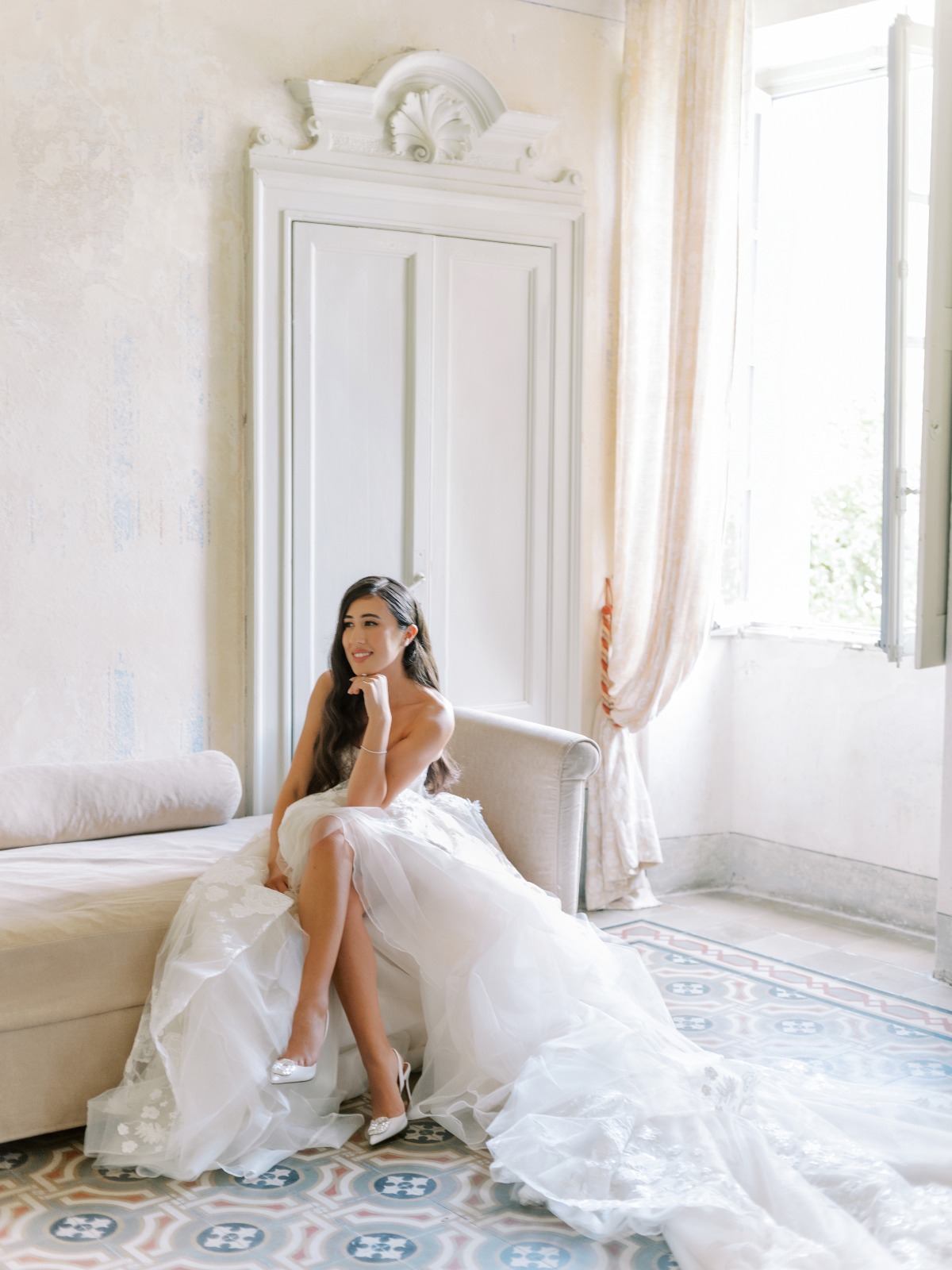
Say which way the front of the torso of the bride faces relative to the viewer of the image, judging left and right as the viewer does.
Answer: facing the viewer and to the left of the viewer

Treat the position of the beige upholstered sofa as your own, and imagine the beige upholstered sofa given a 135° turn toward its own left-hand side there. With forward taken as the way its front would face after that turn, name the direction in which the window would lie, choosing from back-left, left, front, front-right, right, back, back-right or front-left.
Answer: front-right

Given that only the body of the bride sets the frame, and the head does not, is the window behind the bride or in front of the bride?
behind

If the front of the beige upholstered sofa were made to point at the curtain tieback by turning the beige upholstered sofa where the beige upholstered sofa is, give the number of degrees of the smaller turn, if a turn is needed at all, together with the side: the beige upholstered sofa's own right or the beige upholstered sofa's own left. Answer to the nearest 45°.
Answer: approximately 90° to the beige upholstered sofa's own left

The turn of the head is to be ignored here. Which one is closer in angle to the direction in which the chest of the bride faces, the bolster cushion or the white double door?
the bolster cushion

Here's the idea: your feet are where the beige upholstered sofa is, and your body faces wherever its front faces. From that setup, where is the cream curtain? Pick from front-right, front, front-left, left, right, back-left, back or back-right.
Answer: left

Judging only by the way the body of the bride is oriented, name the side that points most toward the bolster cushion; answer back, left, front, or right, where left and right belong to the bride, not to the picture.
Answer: right

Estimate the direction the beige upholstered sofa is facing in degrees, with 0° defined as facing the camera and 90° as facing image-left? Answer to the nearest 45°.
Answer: approximately 315°
